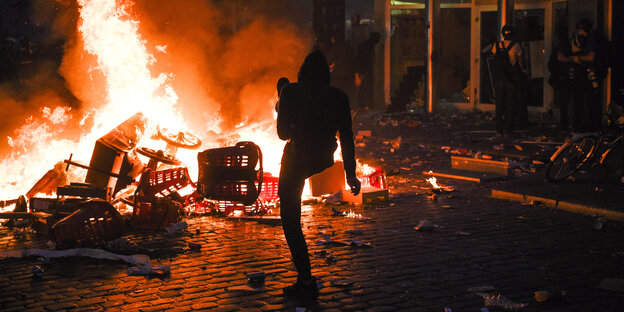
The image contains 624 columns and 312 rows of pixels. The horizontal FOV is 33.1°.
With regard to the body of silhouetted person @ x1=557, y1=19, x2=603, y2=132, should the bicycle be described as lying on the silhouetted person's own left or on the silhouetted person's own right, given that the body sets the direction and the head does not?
on the silhouetted person's own left

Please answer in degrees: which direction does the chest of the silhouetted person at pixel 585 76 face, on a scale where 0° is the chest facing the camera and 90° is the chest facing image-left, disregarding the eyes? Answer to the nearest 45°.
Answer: approximately 45°

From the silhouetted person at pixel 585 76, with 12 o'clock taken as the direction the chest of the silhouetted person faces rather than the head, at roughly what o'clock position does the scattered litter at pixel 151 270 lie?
The scattered litter is roughly at 11 o'clock from the silhouetted person.
